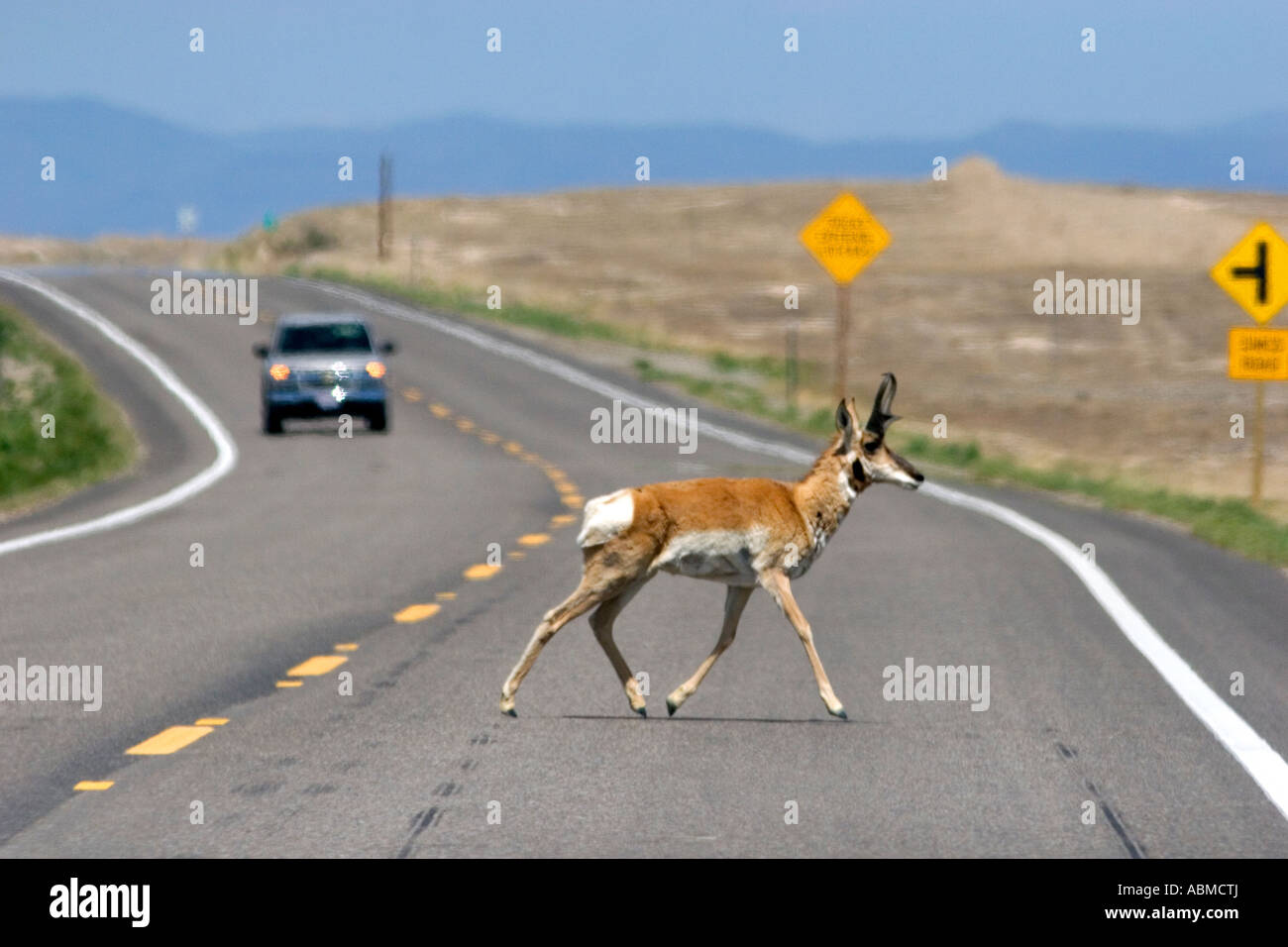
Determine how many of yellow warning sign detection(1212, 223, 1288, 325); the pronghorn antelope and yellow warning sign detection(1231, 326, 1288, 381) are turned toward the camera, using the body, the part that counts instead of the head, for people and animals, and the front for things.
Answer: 2

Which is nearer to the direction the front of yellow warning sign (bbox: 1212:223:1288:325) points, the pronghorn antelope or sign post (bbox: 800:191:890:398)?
the pronghorn antelope

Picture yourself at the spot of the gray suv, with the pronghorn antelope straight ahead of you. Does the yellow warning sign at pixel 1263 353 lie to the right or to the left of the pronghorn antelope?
left

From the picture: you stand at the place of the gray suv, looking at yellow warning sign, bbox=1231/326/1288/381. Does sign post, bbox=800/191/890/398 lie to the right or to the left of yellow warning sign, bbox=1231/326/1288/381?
left

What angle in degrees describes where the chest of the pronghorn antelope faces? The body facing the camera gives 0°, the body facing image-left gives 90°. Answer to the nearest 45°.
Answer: approximately 270°

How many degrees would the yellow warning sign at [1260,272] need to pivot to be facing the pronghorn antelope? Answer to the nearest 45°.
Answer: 0° — it already faces it

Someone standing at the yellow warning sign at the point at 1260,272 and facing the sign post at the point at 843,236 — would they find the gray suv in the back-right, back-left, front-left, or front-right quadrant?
front-left

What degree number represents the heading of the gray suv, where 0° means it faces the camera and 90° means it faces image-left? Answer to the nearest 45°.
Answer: approximately 0°

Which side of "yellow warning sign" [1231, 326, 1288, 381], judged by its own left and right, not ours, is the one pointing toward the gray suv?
right

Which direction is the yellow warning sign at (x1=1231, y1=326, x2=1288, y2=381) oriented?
toward the camera

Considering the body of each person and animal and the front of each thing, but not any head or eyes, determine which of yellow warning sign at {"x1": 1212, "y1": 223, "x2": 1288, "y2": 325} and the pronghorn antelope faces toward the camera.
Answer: the yellow warning sign

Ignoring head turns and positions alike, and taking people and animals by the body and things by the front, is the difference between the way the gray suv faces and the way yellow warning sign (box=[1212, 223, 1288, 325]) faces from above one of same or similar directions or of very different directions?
same or similar directions

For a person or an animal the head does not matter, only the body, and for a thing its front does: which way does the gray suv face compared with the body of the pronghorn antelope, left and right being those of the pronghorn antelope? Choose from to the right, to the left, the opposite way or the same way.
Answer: to the right

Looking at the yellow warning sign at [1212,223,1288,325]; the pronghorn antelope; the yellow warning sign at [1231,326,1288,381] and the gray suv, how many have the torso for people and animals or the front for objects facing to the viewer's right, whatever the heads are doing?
1

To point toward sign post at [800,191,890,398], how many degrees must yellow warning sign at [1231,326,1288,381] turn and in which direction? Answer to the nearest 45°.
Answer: approximately 135° to its right
